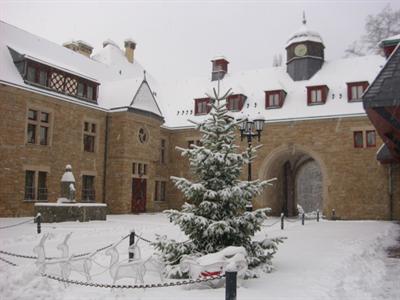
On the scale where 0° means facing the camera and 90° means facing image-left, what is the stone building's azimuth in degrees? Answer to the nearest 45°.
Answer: approximately 0°

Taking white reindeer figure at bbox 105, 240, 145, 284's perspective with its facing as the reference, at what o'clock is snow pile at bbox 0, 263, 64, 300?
The snow pile is roughly at 12 o'clock from the white reindeer figure.

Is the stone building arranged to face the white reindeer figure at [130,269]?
yes

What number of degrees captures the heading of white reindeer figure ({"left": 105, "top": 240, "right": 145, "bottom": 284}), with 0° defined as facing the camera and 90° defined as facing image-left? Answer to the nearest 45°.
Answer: approximately 90°

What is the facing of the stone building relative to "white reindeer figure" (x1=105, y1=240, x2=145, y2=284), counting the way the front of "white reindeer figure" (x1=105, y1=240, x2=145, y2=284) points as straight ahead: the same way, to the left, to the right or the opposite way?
to the left

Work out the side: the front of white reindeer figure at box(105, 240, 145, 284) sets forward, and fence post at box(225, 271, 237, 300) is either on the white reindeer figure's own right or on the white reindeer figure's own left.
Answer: on the white reindeer figure's own left

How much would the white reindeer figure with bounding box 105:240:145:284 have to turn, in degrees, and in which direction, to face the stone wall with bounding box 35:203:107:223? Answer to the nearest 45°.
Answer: approximately 90° to its right

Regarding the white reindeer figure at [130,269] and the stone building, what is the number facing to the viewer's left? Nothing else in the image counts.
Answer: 1

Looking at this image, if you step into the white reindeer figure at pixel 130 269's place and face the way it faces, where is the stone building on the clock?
The stone building is roughly at 3 o'clock from the white reindeer figure.

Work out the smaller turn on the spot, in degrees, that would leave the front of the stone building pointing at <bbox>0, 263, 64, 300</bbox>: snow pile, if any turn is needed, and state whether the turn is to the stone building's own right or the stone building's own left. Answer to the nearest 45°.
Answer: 0° — it already faces it
